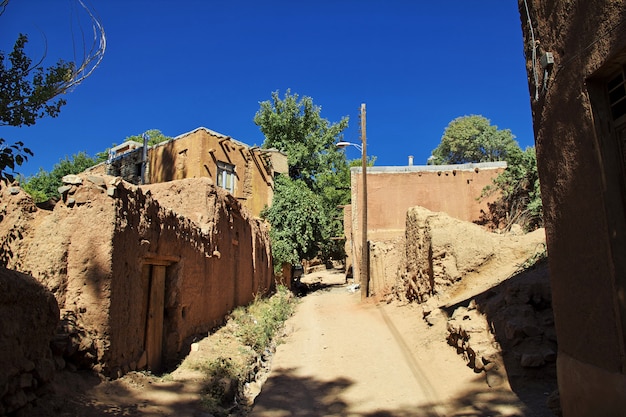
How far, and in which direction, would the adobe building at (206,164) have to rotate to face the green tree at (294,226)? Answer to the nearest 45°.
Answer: approximately 45° to its left

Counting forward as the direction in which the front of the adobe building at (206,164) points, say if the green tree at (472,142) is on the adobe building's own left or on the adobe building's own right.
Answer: on the adobe building's own left

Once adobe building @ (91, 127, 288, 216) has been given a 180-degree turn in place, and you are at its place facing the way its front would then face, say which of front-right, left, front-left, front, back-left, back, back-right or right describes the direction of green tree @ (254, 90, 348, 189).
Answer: right

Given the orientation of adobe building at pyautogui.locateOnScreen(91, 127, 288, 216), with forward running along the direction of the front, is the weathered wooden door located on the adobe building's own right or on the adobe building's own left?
on the adobe building's own right

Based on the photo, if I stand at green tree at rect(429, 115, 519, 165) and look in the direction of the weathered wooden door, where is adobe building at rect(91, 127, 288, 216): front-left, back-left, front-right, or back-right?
front-right

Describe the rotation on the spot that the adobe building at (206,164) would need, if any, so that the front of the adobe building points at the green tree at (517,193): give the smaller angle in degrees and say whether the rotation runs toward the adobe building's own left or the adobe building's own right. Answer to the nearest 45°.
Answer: approximately 45° to the adobe building's own left

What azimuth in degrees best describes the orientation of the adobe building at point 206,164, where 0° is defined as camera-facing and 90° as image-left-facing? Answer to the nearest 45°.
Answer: approximately 315°

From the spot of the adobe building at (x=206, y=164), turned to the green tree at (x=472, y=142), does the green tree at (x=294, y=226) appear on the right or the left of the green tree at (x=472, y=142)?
left

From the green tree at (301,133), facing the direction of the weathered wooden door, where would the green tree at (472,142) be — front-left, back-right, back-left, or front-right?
back-left
